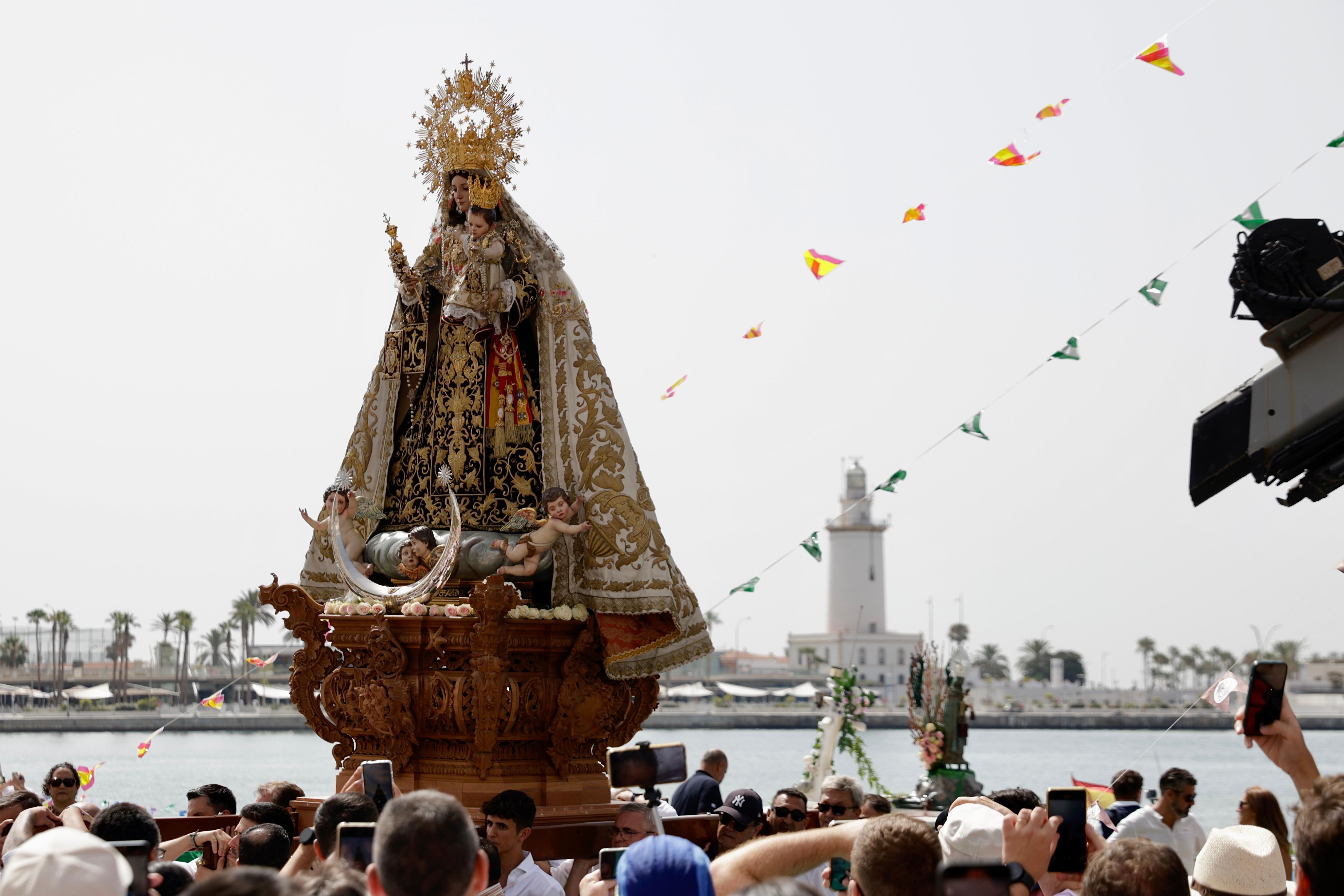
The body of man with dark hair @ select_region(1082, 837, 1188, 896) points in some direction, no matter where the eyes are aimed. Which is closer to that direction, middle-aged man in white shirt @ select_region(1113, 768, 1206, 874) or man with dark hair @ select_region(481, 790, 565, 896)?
the middle-aged man in white shirt

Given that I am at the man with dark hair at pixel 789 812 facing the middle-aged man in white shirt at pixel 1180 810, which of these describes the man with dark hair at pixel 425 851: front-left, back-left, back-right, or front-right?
back-right

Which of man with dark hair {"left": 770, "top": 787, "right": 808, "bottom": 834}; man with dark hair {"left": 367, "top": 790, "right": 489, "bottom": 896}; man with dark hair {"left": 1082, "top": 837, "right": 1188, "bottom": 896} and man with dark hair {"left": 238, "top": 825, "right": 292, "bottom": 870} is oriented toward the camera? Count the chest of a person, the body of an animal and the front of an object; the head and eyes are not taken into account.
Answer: man with dark hair {"left": 770, "top": 787, "right": 808, "bottom": 834}

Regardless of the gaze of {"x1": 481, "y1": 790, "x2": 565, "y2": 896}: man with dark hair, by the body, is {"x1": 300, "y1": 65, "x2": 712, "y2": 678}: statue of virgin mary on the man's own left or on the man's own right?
on the man's own right

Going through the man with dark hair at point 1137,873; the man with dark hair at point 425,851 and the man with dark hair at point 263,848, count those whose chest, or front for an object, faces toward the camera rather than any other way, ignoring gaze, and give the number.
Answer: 0

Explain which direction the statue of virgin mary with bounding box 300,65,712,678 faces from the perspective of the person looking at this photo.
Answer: facing the viewer and to the left of the viewer

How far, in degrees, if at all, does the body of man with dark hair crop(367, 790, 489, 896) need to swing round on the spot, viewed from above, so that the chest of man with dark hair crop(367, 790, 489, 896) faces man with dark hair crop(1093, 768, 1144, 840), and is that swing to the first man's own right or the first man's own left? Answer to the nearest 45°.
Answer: approximately 45° to the first man's own right

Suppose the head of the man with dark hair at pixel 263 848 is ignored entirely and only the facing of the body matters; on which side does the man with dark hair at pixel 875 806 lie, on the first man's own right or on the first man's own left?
on the first man's own right

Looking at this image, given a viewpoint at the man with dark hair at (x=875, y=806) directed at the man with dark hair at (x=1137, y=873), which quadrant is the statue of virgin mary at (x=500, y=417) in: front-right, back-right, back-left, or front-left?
back-right

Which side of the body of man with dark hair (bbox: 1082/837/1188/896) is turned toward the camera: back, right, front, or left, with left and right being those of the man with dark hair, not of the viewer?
back

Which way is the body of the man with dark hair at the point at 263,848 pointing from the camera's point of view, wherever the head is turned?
away from the camera

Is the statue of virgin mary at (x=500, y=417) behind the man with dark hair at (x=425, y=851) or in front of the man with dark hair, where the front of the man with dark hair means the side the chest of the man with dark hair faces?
in front

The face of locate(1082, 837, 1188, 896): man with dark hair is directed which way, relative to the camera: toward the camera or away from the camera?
away from the camera

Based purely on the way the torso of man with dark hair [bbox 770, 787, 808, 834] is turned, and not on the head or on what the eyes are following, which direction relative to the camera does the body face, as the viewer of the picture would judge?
toward the camera

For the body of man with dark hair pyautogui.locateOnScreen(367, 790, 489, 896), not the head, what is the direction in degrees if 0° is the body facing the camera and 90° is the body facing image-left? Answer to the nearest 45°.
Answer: approximately 180°

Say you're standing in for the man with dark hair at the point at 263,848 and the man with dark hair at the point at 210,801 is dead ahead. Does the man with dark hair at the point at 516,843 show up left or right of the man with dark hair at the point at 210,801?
right
